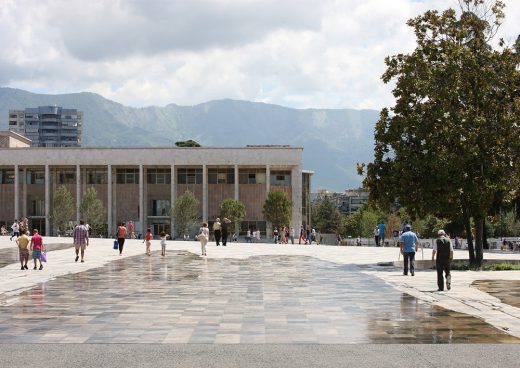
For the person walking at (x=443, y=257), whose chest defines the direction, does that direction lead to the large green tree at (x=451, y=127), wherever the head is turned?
yes

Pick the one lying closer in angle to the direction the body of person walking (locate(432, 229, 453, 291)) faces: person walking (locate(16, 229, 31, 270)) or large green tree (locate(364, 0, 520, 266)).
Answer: the large green tree

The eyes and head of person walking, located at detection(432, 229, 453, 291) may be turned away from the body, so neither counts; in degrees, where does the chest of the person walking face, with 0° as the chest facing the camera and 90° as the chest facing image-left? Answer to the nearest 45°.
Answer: approximately 180°

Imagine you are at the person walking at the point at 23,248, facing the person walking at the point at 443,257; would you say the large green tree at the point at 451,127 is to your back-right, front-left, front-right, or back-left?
front-left
